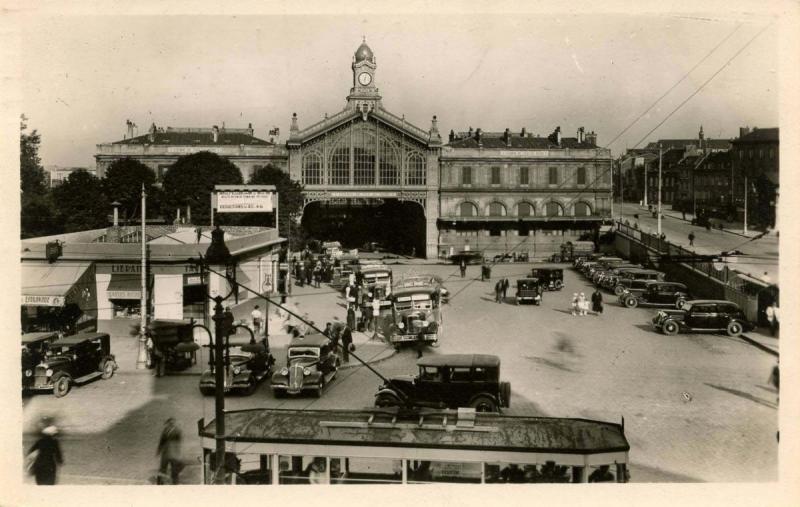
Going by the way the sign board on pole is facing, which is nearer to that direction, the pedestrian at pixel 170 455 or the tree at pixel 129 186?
the pedestrian

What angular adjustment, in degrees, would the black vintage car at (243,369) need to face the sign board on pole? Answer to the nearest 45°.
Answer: approximately 135° to its right

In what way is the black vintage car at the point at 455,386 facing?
to the viewer's left

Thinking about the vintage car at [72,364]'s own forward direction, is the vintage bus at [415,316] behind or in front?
behind

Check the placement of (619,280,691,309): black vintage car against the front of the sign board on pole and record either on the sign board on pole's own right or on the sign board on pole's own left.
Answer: on the sign board on pole's own left

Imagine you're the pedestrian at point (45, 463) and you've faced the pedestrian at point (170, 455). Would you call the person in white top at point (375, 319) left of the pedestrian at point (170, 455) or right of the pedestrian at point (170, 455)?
left
